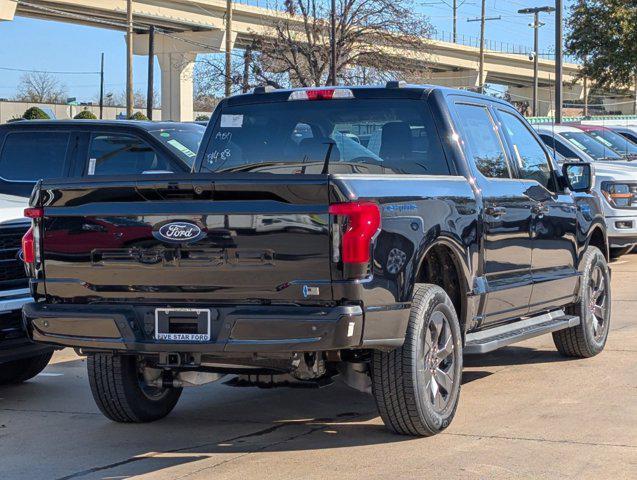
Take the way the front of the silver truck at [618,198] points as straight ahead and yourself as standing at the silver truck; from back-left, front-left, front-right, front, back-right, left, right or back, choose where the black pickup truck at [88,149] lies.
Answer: right

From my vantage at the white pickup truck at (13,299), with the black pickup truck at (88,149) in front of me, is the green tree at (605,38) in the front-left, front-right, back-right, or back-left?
front-right

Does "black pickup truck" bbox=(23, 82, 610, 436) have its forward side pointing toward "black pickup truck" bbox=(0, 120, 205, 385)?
no

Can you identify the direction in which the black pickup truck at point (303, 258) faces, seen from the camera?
facing away from the viewer and to the right of the viewer

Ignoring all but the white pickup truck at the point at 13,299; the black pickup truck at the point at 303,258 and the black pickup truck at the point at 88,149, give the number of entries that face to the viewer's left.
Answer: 0

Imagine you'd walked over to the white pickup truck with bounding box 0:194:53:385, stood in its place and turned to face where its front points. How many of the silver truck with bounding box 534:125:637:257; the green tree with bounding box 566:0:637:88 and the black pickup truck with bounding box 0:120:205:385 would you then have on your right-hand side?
0

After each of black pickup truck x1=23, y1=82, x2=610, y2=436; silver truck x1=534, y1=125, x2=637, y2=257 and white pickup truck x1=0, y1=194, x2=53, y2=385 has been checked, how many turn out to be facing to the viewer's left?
0

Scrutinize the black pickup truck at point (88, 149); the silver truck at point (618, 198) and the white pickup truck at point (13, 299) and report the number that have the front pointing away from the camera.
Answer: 0

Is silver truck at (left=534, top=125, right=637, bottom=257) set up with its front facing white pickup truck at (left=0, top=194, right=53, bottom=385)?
no

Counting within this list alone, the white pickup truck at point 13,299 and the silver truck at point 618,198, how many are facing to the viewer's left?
0

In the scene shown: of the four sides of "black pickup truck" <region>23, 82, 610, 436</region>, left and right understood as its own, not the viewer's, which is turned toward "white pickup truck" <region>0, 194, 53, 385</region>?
left

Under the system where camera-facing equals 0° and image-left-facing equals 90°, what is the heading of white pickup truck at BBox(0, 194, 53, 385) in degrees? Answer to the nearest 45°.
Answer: approximately 315°

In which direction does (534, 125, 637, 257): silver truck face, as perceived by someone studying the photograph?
facing the viewer and to the right of the viewer

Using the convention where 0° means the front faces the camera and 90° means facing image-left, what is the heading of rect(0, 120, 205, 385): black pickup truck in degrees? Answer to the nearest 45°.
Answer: approximately 315°

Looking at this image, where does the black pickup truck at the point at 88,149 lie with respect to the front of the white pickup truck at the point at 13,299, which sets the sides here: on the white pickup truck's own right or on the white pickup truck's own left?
on the white pickup truck's own left

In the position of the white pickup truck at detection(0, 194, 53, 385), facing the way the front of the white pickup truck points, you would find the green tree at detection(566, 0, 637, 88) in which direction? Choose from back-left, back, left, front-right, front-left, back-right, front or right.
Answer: left

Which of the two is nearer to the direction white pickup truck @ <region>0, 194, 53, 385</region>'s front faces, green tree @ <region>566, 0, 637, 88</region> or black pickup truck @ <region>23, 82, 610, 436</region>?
the black pickup truck

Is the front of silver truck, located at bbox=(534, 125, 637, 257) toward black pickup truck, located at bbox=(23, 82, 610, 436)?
no

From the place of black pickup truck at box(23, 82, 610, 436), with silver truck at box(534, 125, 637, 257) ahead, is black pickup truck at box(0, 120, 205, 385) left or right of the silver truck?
left
